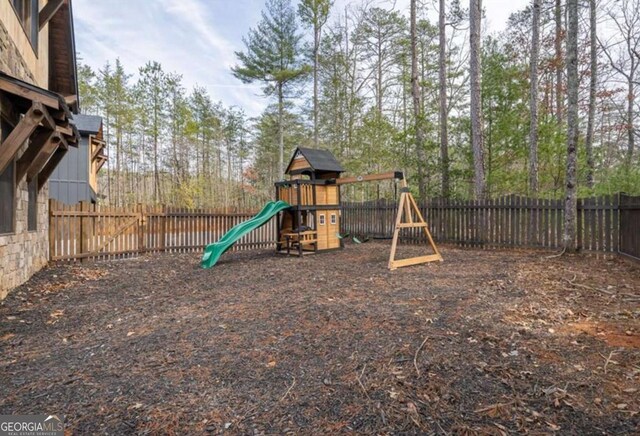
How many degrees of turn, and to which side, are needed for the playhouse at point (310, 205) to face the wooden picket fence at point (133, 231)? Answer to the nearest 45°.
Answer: approximately 45° to its right

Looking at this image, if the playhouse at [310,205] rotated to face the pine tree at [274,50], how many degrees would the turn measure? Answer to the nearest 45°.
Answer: approximately 135° to its right

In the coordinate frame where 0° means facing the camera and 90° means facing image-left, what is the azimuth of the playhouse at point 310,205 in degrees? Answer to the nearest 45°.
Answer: approximately 45°

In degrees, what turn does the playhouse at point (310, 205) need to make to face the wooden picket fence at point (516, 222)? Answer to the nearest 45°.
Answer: approximately 135° to its left
